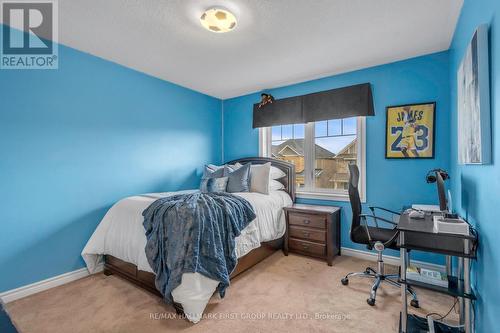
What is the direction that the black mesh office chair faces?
to the viewer's right

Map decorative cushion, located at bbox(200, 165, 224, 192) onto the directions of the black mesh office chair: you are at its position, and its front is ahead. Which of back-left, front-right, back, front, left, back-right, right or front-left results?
back

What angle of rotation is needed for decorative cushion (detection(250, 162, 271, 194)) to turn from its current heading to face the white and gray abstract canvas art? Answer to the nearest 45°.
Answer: approximately 90° to its left

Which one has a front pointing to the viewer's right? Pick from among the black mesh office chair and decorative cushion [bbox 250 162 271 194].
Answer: the black mesh office chair

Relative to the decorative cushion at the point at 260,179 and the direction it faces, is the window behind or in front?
behind

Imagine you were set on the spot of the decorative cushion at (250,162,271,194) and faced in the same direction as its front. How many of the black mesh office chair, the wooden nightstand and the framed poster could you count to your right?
0

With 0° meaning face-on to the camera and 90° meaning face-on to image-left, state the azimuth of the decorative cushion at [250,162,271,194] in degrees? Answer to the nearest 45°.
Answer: approximately 45°

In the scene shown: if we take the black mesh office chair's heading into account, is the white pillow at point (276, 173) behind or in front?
behind

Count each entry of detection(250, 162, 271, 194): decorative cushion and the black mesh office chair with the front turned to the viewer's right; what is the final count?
1

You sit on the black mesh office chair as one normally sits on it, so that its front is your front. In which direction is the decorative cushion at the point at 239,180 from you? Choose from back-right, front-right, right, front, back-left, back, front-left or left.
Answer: back

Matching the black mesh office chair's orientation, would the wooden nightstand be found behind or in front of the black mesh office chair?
behind

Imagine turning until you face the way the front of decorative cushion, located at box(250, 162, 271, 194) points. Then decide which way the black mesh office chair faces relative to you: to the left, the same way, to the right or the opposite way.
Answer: to the left
